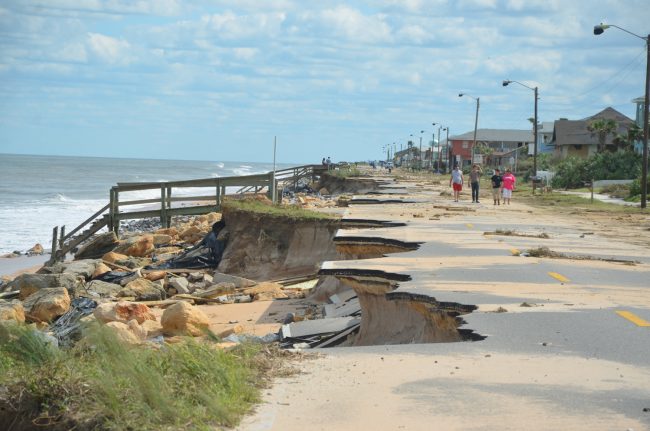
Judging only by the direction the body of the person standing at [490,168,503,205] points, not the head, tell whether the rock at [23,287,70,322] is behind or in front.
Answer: in front

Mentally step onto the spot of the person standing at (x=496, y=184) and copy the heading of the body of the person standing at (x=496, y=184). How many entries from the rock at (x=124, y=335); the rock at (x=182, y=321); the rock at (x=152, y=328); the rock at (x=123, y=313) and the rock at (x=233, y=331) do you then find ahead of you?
5

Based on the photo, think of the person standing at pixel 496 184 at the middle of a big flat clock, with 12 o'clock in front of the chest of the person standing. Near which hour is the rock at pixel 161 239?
The rock is roughly at 2 o'clock from the person standing.

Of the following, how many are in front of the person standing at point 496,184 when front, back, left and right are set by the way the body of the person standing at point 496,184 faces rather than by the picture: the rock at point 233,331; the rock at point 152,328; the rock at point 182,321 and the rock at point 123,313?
4

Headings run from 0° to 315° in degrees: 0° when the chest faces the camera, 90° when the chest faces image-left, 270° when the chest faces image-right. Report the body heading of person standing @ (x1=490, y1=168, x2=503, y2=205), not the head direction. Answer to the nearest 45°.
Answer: approximately 0°

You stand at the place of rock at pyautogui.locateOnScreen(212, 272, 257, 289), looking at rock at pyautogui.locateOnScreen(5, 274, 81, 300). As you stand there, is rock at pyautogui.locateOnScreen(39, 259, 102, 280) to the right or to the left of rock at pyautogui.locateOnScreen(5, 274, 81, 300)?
right

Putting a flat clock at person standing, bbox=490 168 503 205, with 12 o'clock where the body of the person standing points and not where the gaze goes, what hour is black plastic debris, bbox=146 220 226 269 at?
The black plastic debris is roughly at 1 o'clock from the person standing.

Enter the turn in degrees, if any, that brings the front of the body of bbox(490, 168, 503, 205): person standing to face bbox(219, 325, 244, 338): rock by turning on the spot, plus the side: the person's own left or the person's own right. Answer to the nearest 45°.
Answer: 0° — they already face it

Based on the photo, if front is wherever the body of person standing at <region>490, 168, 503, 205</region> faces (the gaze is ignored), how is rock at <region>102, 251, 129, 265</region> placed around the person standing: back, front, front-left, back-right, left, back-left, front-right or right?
front-right

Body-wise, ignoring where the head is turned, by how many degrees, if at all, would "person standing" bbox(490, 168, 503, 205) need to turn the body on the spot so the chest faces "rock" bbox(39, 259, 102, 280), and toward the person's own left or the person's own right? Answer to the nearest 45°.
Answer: approximately 45° to the person's own right

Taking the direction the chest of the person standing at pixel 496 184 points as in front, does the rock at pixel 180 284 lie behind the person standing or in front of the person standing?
in front

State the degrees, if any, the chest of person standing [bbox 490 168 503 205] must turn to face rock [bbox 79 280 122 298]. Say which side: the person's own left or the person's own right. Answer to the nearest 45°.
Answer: approximately 45° to the person's own right

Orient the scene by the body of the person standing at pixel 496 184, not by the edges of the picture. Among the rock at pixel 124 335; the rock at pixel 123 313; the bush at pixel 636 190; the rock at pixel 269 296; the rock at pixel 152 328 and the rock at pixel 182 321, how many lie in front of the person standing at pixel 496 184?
5

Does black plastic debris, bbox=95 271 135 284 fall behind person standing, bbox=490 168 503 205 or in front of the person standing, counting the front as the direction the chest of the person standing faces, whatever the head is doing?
in front

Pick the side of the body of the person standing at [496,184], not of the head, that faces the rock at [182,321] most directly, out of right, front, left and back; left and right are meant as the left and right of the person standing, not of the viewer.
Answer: front
